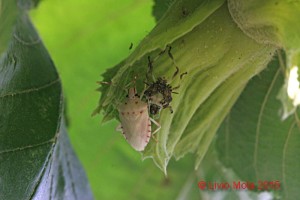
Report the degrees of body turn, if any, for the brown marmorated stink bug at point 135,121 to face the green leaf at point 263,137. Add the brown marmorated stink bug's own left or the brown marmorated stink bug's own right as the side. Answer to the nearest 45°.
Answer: approximately 45° to the brown marmorated stink bug's own right

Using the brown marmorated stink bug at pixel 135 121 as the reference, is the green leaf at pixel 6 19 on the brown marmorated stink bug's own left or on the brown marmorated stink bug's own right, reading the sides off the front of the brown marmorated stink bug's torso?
on the brown marmorated stink bug's own left

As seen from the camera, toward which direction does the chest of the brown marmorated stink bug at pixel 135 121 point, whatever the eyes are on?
away from the camera
